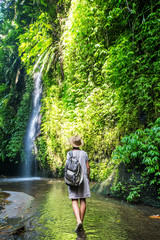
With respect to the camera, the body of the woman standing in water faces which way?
away from the camera

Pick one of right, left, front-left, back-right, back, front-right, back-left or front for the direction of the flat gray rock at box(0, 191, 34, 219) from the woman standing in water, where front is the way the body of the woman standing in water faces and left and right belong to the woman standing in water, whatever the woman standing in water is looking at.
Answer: front-left
